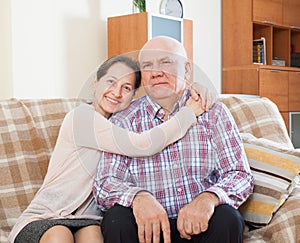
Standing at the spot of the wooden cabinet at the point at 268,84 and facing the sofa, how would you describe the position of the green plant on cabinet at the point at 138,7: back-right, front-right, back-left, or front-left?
front-right

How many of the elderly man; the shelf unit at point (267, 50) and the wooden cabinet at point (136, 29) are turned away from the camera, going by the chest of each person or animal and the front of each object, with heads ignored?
0

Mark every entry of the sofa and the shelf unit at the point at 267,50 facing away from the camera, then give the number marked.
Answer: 0

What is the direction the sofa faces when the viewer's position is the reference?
facing the viewer

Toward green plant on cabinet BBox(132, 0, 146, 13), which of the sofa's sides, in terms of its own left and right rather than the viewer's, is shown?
back

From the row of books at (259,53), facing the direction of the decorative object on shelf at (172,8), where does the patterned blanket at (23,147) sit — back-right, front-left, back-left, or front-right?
front-left

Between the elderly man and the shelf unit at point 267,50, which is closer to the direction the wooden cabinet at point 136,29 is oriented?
the elderly man

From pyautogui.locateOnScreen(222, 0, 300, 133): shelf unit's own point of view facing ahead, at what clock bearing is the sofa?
The sofa is roughly at 2 o'clock from the shelf unit.

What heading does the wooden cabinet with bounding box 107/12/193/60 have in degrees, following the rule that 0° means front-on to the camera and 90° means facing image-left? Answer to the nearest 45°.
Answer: approximately 315°

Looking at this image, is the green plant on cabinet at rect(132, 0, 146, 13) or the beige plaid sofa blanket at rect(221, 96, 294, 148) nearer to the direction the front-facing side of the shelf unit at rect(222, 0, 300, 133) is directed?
the beige plaid sofa blanket

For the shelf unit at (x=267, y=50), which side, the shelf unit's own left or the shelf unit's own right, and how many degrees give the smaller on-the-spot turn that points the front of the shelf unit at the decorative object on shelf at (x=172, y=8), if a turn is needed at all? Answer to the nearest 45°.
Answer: approximately 90° to the shelf unit's own right

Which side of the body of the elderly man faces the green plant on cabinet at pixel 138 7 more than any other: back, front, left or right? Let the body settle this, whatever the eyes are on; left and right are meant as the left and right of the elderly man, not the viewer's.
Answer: back

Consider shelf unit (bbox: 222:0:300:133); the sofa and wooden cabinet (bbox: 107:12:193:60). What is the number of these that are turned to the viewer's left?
0

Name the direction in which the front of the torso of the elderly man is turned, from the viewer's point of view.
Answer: toward the camera
